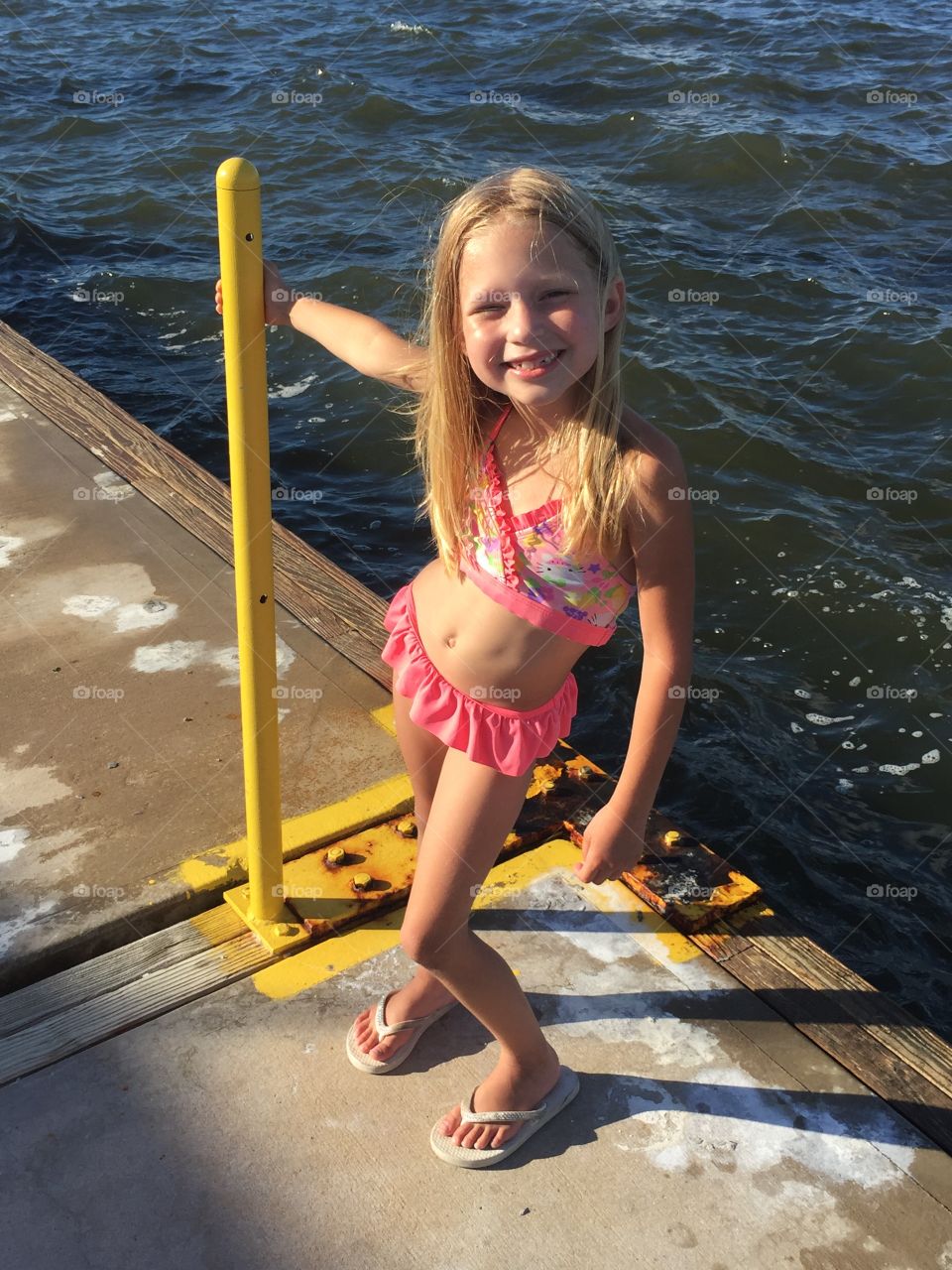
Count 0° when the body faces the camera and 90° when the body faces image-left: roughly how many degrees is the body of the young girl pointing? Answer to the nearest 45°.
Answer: approximately 45°
